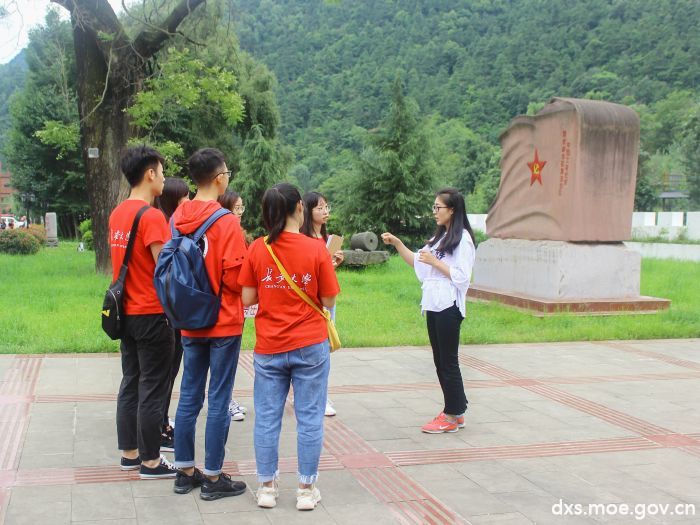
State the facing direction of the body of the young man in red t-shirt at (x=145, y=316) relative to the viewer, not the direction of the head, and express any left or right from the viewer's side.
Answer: facing away from the viewer and to the right of the viewer

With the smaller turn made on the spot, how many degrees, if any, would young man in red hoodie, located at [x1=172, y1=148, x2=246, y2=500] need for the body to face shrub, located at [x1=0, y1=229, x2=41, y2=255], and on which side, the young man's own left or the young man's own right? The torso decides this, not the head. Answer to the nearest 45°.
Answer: approximately 45° to the young man's own left

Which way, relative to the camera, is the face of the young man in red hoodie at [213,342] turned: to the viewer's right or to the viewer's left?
to the viewer's right

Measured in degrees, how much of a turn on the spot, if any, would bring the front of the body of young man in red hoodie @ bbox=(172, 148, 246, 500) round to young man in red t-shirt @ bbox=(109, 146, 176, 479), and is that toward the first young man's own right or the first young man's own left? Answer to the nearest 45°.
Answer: approximately 90° to the first young man's own left

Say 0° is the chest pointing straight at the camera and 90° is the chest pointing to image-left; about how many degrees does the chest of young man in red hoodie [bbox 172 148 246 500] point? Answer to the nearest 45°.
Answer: approximately 225°

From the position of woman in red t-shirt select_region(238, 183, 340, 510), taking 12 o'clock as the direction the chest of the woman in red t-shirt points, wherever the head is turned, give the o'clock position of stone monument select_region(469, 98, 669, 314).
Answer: The stone monument is roughly at 1 o'clock from the woman in red t-shirt.

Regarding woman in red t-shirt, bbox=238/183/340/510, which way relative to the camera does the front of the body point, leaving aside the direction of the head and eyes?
away from the camera

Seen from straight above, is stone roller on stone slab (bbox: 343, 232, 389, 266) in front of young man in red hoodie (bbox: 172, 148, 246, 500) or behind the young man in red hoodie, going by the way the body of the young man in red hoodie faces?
in front

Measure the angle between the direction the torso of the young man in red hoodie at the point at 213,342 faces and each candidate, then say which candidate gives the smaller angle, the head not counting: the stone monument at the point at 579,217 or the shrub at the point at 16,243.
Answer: the stone monument

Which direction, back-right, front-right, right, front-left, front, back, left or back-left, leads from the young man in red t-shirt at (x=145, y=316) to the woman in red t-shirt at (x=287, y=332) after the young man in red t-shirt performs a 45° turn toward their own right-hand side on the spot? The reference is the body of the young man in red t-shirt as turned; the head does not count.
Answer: front-right
